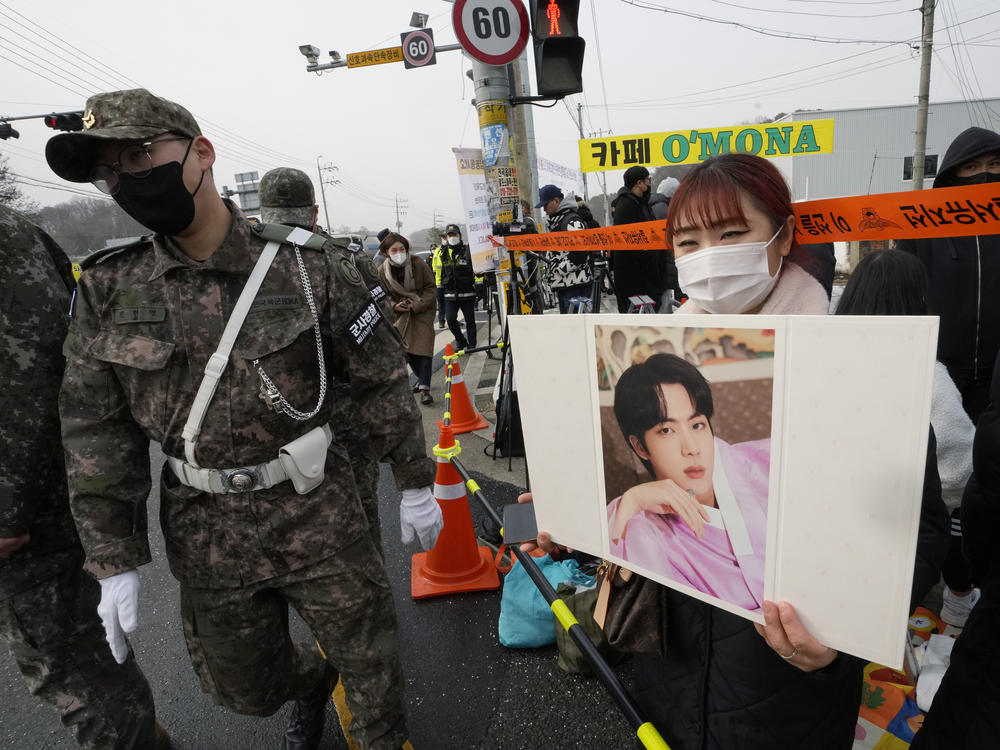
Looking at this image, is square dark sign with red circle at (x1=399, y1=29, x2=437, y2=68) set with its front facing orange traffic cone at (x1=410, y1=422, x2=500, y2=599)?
yes

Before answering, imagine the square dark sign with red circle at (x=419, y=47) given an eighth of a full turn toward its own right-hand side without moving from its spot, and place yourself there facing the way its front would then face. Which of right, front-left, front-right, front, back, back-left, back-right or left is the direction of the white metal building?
back

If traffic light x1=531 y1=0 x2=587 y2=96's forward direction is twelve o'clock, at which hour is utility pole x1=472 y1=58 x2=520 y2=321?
The utility pole is roughly at 4 o'clock from the traffic light.

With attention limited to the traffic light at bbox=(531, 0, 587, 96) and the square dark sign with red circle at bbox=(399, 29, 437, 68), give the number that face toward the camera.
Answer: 2

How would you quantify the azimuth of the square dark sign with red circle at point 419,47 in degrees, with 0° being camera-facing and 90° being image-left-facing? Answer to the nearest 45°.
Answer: approximately 0°

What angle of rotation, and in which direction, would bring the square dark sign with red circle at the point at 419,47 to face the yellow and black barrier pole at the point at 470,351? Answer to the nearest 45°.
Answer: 0° — it already faces it
